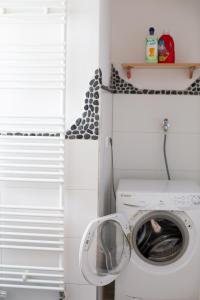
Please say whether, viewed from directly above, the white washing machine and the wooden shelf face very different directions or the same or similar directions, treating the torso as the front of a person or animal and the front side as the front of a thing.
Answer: same or similar directions

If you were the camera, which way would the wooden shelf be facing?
facing the viewer

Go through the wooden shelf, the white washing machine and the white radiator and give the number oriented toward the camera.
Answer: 3

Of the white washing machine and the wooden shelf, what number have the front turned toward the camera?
2

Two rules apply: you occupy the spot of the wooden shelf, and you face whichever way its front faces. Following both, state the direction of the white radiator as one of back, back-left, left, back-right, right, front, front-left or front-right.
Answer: front-right

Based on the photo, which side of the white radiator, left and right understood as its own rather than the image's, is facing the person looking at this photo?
front

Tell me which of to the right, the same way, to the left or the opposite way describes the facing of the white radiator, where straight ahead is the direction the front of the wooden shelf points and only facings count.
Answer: the same way

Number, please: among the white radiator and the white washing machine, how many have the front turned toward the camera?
2

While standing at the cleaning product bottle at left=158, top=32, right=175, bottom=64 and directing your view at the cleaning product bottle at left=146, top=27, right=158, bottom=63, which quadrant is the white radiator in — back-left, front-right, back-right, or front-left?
front-left

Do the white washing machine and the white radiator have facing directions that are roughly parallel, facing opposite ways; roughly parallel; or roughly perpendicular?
roughly parallel
